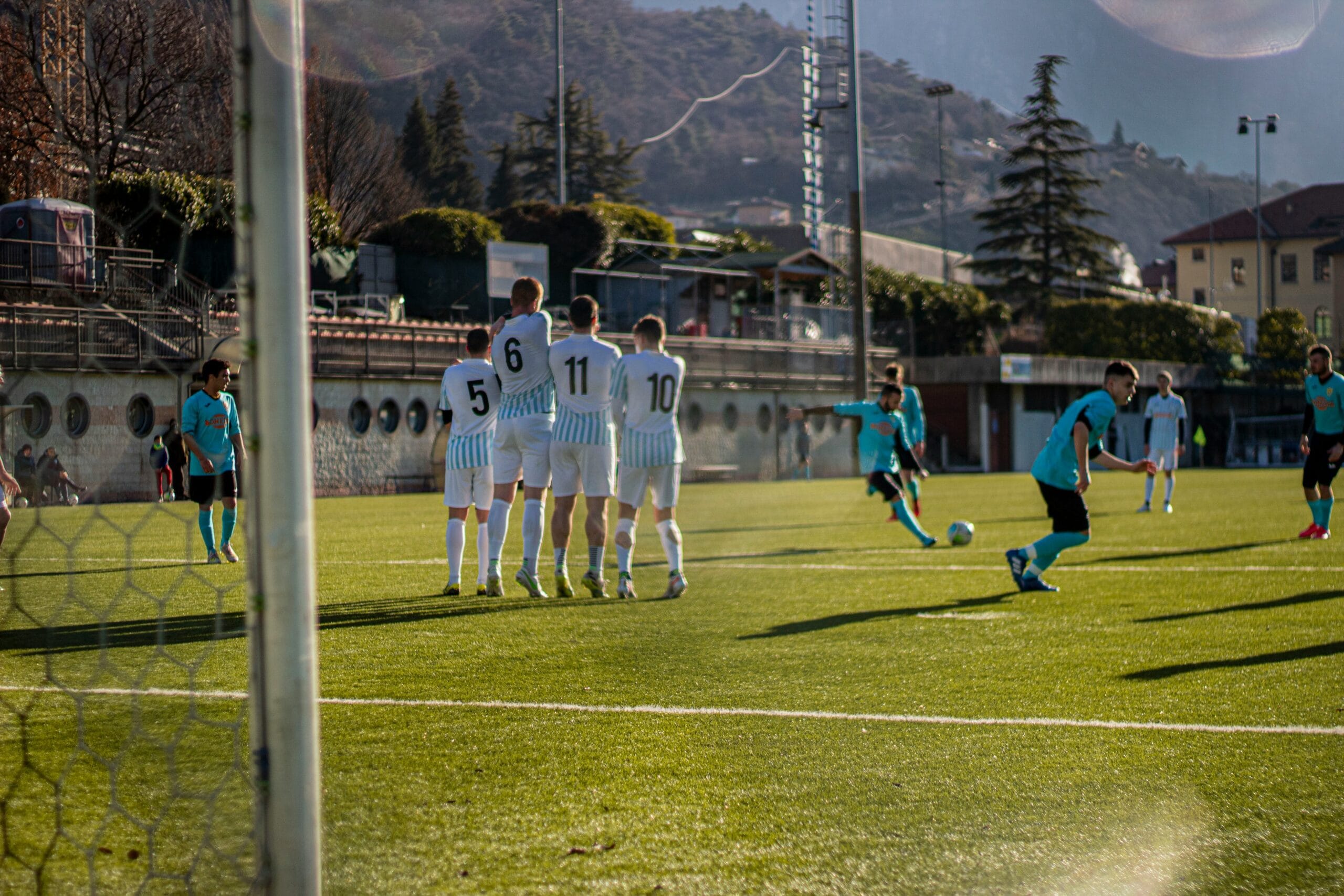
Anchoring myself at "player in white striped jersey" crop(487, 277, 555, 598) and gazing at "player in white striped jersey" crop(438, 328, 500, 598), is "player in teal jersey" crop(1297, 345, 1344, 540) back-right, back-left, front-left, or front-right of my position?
back-right

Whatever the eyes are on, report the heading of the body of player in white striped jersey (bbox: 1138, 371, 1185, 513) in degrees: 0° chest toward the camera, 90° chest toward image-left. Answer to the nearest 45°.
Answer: approximately 0°

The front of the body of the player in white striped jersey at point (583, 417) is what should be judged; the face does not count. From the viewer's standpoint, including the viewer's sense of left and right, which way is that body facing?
facing away from the viewer

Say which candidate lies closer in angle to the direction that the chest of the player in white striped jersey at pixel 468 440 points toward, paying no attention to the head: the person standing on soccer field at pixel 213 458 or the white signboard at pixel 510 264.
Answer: the white signboard

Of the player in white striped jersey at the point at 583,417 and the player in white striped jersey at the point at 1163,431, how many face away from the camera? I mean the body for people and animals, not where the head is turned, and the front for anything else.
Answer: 1

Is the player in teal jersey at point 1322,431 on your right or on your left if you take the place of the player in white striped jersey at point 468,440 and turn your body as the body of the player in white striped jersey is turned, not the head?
on your right

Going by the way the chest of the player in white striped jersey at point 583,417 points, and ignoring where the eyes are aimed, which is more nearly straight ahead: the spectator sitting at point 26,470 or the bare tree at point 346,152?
the bare tree

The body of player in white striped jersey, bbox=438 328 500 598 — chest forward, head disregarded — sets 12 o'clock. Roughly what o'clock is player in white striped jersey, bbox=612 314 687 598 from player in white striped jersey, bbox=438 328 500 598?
player in white striped jersey, bbox=612 314 687 598 is roughly at 4 o'clock from player in white striped jersey, bbox=438 328 500 598.

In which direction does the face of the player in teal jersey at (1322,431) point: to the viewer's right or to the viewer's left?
to the viewer's left

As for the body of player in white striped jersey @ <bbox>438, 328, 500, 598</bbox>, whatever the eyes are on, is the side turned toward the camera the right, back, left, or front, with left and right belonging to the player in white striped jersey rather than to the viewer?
back
